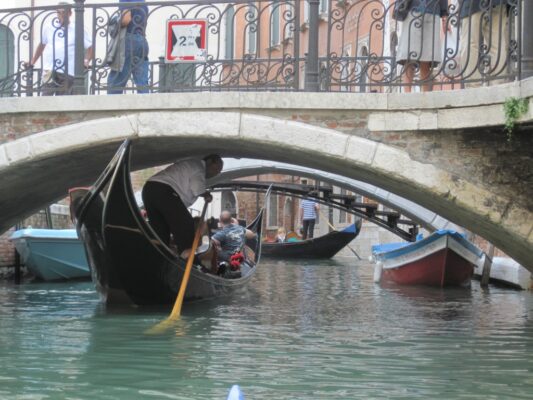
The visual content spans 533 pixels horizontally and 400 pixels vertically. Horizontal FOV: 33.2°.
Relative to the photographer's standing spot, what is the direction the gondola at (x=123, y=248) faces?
facing away from the viewer and to the right of the viewer

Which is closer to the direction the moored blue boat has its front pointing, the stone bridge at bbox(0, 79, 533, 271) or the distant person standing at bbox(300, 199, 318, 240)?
the stone bridge

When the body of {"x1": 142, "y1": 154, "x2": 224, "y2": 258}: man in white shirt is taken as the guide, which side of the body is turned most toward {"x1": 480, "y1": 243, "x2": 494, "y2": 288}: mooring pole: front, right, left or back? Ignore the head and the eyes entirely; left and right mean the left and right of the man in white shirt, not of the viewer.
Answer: front

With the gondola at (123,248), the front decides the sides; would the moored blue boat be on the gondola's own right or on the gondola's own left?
on the gondola's own left

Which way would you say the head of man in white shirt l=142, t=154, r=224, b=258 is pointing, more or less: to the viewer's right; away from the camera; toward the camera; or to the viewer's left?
to the viewer's right

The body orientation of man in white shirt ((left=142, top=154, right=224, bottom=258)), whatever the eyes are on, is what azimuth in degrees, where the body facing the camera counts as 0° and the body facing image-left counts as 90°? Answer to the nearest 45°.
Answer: approximately 225°

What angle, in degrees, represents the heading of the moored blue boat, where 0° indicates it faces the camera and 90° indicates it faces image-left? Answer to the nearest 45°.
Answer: approximately 45°
